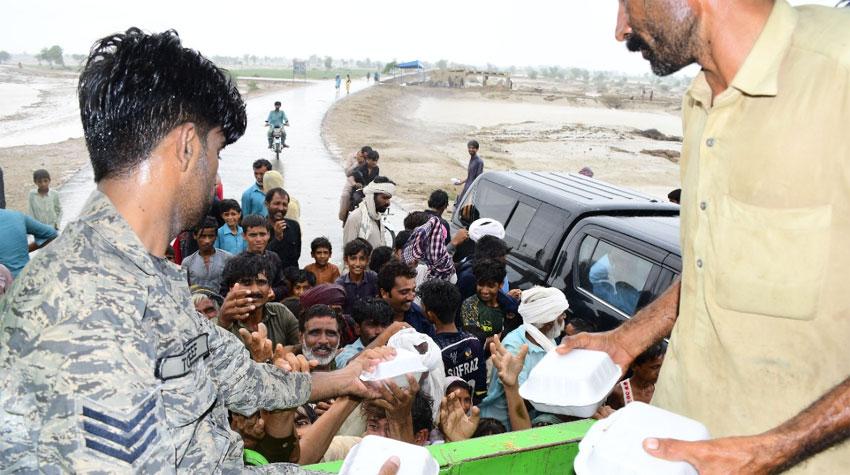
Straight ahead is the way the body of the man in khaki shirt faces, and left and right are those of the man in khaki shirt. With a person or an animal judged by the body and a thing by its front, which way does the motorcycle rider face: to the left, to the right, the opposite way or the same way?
to the left

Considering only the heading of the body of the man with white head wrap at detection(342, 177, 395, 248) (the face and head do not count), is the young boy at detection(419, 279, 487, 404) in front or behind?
in front

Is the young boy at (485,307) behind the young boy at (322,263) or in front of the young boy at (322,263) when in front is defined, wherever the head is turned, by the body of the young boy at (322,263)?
in front

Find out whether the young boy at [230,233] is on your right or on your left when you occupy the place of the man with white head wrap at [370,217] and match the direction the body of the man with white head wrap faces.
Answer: on your right

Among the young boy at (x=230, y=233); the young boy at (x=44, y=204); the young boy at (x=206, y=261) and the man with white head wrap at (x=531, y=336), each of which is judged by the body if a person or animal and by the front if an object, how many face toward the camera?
3

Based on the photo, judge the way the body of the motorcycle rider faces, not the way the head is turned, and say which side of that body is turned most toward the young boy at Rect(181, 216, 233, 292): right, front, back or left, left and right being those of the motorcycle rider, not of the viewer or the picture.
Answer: front

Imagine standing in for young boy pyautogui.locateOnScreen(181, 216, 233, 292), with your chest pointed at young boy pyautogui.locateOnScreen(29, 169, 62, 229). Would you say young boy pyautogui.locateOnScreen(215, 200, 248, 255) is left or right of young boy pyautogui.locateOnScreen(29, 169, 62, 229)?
right

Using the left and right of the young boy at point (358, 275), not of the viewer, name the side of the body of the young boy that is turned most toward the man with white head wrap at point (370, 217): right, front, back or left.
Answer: back
